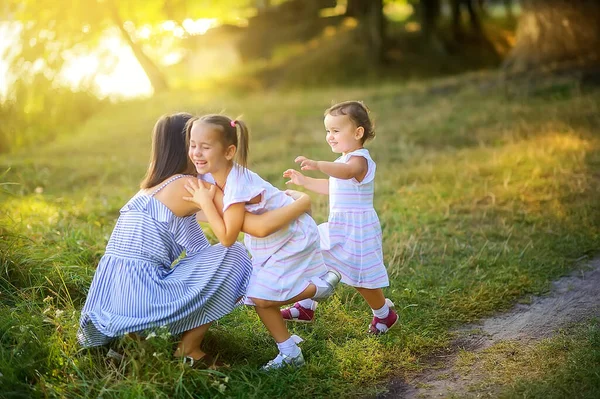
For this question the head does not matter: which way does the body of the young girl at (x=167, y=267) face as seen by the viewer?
to the viewer's right

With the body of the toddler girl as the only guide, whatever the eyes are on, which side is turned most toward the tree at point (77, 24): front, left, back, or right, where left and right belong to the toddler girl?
right

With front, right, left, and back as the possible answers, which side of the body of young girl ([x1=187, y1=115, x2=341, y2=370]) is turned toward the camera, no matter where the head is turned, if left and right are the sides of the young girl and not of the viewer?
left

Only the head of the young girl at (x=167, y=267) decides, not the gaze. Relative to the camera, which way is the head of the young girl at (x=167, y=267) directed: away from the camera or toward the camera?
away from the camera

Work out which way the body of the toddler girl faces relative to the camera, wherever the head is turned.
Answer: to the viewer's left

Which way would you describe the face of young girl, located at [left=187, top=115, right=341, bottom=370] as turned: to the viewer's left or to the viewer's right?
to the viewer's left

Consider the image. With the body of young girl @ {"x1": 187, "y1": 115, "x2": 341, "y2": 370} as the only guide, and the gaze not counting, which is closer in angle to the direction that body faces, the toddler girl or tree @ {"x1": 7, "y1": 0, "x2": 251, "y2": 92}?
the tree

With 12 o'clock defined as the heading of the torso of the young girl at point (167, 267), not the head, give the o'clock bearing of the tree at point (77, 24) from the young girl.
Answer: The tree is roughly at 9 o'clock from the young girl.

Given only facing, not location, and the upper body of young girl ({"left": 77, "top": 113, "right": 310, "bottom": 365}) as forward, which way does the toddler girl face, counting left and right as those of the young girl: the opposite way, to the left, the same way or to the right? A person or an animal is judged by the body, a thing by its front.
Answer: the opposite way

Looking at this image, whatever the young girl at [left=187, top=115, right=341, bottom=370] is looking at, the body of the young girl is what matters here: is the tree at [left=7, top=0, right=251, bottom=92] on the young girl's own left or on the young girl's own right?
on the young girl's own right

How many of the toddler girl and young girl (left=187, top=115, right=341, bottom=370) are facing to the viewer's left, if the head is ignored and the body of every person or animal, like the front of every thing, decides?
2

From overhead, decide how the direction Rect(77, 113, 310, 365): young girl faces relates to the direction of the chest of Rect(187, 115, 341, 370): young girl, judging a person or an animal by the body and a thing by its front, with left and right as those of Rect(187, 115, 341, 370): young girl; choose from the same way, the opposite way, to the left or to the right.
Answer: the opposite way

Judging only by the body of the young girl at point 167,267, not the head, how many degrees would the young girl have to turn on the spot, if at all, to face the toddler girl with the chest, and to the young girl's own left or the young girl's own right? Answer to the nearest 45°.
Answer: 0° — they already face them
